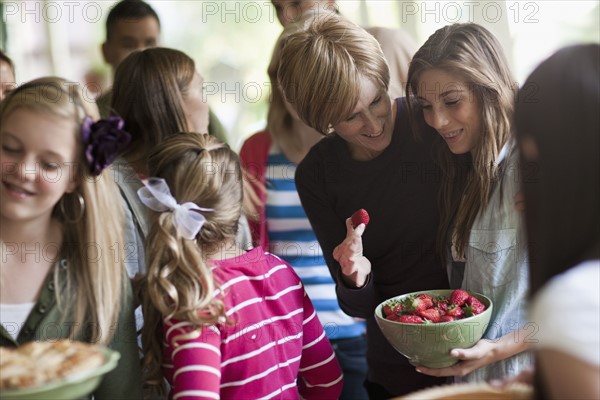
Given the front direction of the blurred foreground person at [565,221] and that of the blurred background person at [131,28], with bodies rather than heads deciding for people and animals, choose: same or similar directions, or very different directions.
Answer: very different directions

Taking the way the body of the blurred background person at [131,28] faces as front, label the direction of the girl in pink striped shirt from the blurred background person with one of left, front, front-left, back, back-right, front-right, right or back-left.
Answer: front-right

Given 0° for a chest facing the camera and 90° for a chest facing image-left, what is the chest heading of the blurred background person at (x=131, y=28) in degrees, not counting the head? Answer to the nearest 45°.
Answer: approximately 315°

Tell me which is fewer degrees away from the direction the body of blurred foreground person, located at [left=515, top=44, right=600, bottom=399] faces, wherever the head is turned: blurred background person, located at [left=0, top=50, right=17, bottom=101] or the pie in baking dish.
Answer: the blurred background person

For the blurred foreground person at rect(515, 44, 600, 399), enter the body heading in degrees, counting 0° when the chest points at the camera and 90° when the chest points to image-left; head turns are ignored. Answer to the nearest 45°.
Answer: approximately 135°

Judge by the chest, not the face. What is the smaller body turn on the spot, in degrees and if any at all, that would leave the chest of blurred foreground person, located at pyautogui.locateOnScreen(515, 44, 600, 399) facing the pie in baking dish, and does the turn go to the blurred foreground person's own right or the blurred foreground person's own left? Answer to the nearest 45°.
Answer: approximately 45° to the blurred foreground person's own left

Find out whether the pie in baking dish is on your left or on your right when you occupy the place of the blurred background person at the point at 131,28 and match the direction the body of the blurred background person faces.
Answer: on your right

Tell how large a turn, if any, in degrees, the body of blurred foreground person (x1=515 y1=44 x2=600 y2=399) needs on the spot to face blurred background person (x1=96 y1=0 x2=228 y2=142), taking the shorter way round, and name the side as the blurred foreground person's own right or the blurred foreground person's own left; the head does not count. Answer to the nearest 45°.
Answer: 0° — they already face them
